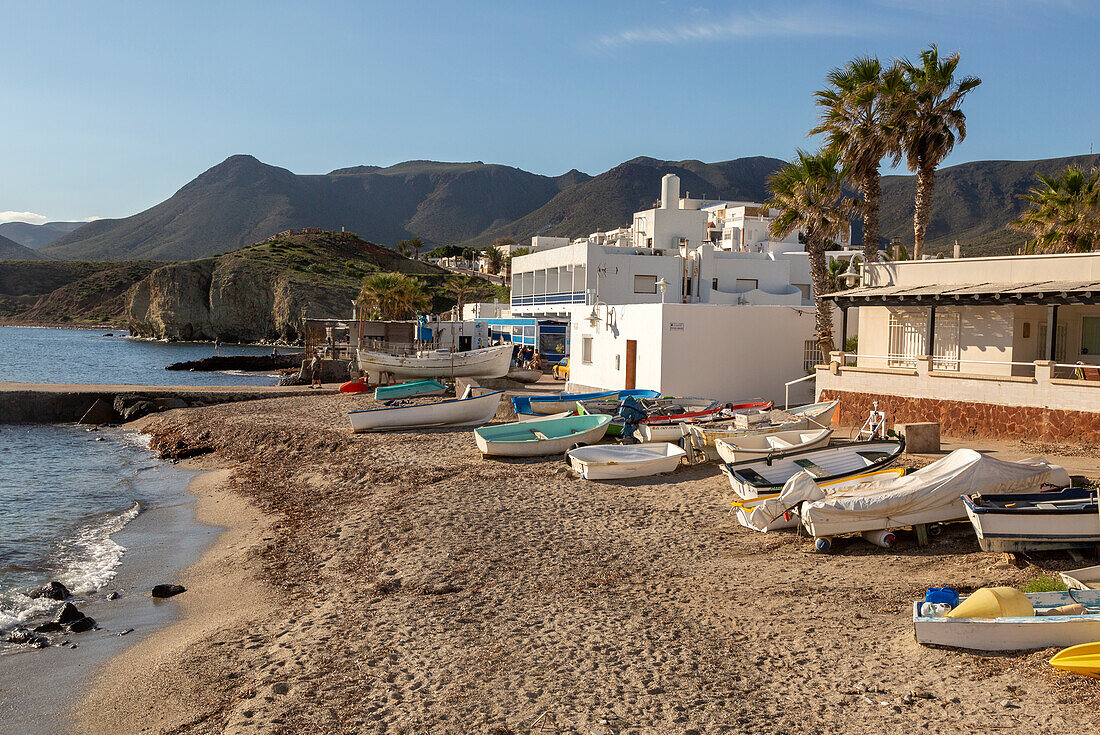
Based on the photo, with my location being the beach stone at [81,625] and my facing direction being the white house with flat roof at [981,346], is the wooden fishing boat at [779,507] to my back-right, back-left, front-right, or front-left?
front-right

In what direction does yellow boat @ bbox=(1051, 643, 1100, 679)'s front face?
to the viewer's left

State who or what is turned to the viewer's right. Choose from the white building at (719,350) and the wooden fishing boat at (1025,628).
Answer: the wooden fishing boat

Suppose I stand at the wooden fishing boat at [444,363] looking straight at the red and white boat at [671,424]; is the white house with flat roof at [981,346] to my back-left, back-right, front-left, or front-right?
front-left

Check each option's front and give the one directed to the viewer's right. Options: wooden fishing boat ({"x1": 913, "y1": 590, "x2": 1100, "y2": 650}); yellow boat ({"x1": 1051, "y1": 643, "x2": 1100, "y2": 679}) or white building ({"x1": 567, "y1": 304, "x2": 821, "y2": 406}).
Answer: the wooden fishing boat

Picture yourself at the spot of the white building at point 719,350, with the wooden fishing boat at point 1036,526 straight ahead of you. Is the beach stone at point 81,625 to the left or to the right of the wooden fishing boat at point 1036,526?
right

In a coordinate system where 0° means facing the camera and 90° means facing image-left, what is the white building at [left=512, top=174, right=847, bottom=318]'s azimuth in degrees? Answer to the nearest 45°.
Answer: approximately 45°

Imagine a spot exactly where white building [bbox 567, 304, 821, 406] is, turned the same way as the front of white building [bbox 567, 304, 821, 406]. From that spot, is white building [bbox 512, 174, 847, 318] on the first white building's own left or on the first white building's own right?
on the first white building's own right

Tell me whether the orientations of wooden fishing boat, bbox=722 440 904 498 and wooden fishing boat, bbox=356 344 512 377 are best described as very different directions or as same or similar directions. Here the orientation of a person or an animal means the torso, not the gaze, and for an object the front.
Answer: same or similar directions

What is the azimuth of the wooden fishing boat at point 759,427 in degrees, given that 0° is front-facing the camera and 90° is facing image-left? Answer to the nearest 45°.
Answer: approximately 225°

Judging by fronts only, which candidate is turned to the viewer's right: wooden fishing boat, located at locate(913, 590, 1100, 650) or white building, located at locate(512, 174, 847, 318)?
the wooden fishing boat

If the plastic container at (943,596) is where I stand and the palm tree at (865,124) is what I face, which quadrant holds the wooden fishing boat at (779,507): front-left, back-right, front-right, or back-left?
front-left

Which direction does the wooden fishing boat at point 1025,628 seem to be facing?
to the viewer's right

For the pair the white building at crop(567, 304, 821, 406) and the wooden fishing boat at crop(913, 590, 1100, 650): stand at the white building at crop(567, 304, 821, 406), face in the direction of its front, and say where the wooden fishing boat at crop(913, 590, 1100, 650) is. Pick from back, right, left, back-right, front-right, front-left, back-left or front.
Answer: front-left

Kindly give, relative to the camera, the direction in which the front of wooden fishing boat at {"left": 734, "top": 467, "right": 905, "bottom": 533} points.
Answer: facing away from the viewer and to the right of the viewer

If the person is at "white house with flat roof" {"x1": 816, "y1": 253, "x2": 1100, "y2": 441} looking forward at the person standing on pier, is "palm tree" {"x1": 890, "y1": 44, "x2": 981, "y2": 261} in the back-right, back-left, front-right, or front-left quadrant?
front-right
